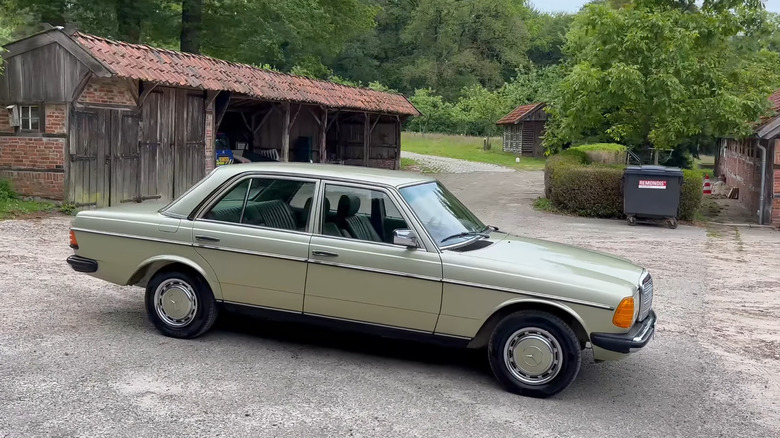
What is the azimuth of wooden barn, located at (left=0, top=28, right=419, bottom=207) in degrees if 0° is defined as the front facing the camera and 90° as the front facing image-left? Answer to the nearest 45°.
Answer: approximately 315°

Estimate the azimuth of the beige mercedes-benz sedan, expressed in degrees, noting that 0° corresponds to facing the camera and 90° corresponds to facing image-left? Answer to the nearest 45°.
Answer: approximately 315°

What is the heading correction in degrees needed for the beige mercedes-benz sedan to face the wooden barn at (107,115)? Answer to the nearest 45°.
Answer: approximately 180°

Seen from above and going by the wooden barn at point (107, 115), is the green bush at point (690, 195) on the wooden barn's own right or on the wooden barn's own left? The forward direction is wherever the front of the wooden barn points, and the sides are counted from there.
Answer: on the wooden barn's own left

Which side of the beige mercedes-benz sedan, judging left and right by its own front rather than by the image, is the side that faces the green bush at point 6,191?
back

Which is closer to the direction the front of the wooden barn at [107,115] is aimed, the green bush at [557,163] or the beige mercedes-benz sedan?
the beige mercedes-benz sedan
